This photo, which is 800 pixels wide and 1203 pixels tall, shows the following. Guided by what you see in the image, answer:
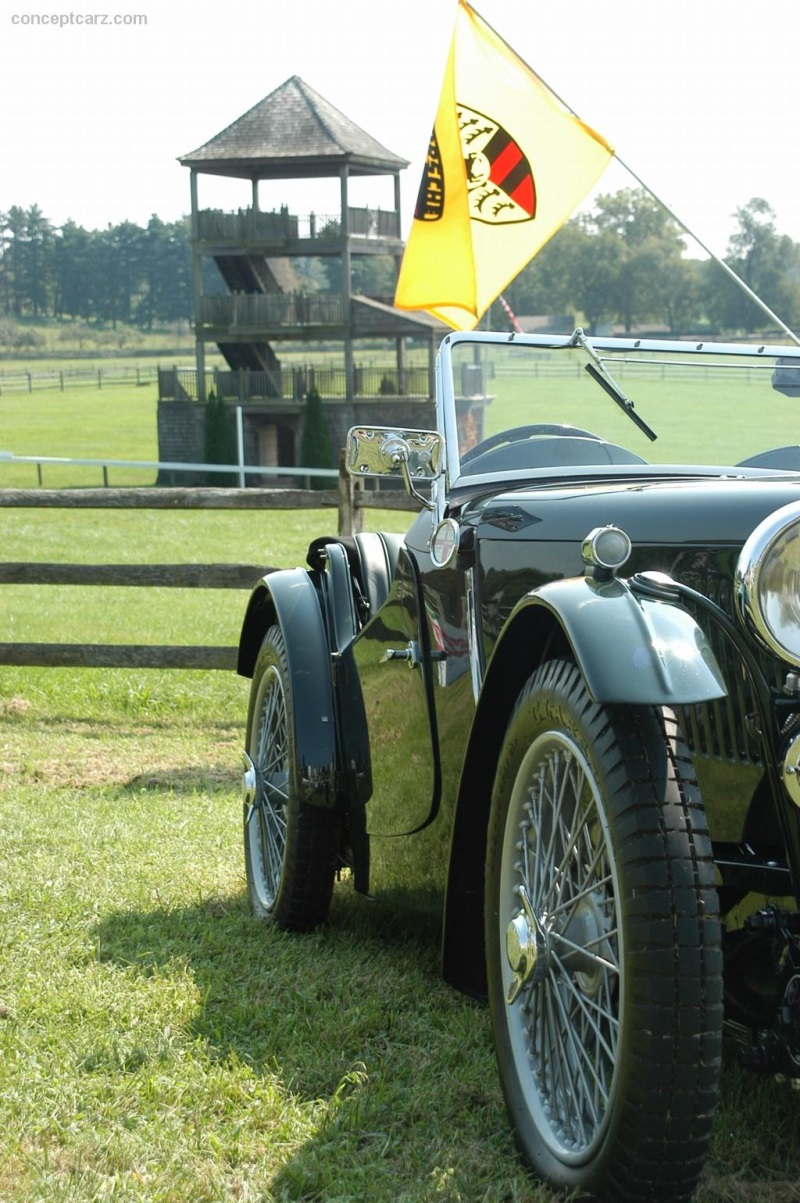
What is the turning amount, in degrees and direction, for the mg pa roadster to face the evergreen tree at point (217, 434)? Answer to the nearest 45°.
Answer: approximately 135° to its left

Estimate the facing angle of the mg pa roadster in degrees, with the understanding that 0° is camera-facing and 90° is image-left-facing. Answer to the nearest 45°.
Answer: approximately 315°

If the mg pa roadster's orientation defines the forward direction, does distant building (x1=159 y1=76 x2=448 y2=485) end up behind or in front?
behind

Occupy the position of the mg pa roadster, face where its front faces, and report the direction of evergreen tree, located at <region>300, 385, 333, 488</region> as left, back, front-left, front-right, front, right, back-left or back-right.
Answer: back-left
